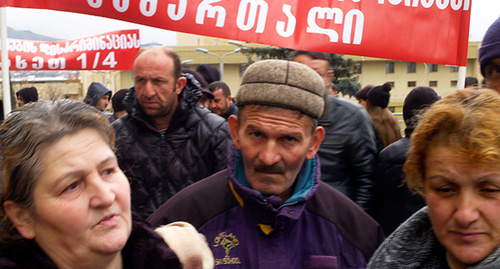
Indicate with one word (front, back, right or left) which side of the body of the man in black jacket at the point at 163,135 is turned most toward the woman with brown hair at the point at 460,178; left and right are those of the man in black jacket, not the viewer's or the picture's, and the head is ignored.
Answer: left

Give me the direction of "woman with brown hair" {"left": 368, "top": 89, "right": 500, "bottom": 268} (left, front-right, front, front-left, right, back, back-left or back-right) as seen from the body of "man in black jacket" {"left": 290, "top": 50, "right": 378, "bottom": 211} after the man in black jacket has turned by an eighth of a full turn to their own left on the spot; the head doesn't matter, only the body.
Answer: front

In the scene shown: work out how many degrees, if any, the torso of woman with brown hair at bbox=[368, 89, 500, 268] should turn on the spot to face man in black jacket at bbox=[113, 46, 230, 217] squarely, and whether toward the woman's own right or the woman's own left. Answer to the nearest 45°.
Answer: approximately 135° to the woman's own right

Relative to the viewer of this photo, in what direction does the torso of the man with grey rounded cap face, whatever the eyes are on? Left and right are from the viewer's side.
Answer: facing the viewer

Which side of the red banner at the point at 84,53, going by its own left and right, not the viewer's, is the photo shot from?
front

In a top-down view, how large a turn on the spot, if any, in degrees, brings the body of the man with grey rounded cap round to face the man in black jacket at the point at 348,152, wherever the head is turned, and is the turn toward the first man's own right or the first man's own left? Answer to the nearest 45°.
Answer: approximately 180°

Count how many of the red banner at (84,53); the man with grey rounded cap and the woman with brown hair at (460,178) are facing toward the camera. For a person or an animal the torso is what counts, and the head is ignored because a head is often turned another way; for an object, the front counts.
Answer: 3

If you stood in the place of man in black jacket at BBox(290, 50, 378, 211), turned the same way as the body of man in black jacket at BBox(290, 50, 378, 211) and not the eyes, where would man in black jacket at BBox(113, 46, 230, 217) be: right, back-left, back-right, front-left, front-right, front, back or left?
front-right

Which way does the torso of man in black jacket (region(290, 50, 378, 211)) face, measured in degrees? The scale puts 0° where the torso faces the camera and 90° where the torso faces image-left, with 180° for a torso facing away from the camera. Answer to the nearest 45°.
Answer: approximately 45°

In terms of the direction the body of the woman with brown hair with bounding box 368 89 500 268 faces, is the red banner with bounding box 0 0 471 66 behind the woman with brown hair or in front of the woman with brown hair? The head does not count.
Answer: behind

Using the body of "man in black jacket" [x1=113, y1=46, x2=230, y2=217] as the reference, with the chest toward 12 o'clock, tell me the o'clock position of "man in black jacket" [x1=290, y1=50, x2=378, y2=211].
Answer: "man in black jacket" [x1=290, y1=50, x2=378, y2=211] is roughly at 8 o'clock from "man in black jacket" [x1=113, y1=46, x2=230, y2=217].

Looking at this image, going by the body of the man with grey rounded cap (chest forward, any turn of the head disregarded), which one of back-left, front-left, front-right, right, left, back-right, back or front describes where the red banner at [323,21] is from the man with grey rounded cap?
back

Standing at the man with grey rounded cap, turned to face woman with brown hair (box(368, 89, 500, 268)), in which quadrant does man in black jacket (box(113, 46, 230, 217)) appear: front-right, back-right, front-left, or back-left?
back-left

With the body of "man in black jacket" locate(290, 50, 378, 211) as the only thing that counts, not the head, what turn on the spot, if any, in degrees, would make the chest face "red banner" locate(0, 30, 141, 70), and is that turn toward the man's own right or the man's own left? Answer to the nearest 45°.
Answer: approximately 90° to the man's own right
